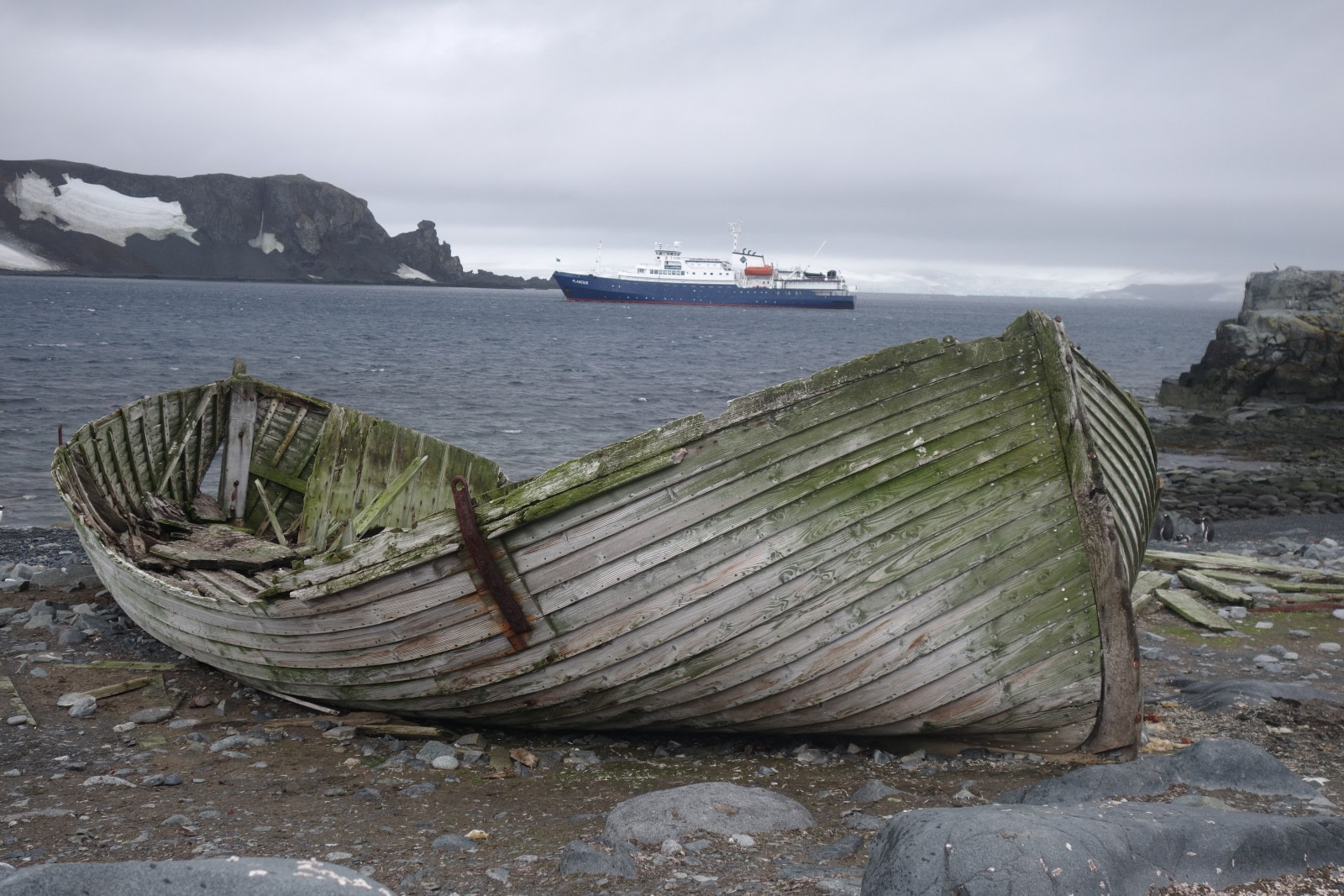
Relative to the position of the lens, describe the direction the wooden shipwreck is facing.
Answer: facing the viewer and to the right of the viewer

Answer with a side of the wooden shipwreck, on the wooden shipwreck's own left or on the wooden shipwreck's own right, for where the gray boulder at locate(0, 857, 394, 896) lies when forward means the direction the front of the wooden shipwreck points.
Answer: on the wooden shipwreck's own right

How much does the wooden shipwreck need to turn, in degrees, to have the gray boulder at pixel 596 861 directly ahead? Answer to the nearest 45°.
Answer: approximately 90° to its right

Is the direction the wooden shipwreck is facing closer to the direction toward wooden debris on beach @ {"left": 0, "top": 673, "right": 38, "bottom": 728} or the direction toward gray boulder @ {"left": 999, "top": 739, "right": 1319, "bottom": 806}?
the gray boulder

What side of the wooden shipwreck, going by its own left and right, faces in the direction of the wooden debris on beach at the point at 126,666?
back

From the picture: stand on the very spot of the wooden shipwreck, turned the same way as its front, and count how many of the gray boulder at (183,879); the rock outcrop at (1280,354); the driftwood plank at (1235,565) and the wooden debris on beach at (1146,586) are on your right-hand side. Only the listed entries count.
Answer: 1

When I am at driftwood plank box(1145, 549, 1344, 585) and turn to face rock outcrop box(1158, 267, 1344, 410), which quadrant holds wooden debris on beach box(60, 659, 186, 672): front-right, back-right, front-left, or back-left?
back-left

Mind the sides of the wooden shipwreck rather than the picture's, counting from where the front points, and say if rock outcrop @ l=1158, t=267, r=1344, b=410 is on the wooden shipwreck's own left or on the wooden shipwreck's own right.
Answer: on the wooden shipwreck's own left

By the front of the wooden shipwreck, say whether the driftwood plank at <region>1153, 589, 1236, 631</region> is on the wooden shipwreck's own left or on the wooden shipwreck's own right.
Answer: on the wooden shipwreck's own left

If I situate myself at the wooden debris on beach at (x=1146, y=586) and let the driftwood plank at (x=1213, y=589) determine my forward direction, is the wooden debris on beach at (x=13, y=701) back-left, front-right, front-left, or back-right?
back-right
